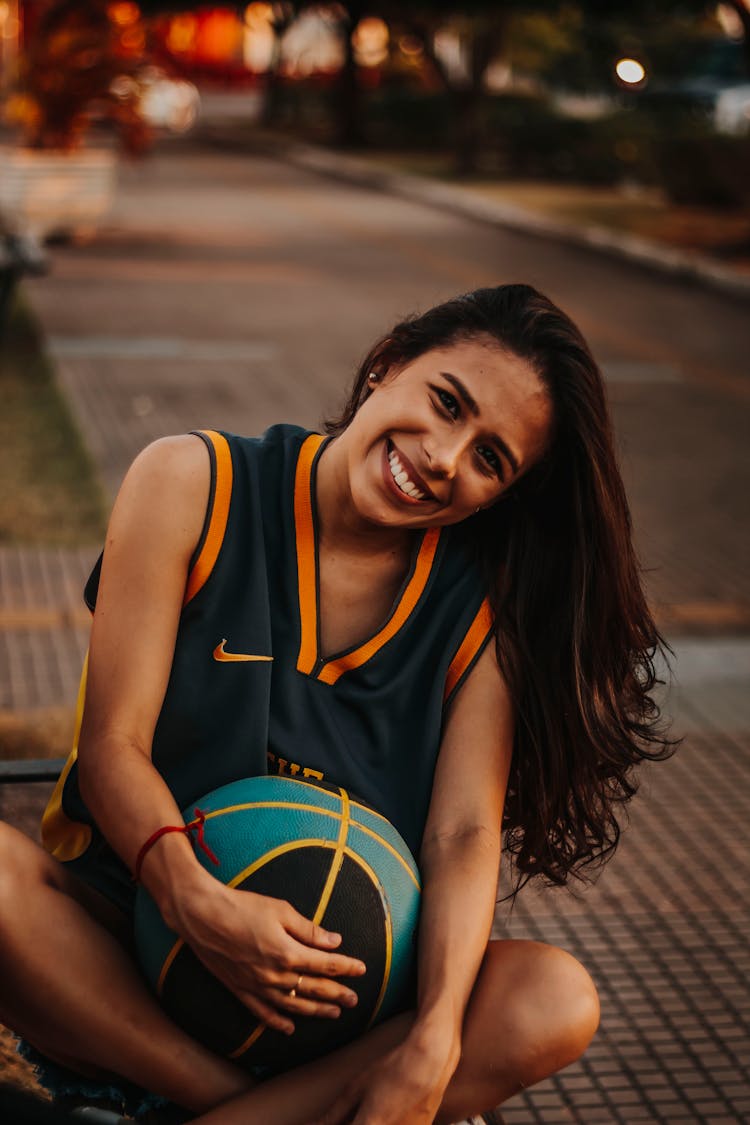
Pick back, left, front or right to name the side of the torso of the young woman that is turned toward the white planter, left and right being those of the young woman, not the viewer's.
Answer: back

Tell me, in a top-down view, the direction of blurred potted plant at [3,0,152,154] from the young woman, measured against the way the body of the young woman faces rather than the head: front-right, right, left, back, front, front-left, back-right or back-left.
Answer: back

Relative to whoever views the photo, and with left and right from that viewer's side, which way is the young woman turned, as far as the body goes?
facing the viewer

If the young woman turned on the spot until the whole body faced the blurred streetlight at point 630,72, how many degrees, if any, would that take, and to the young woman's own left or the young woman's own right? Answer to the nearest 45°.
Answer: approximately 180°
